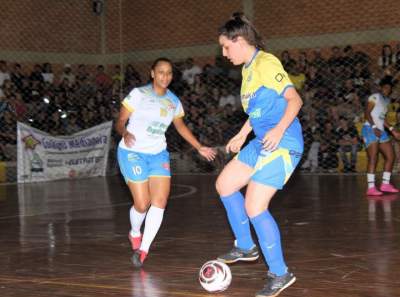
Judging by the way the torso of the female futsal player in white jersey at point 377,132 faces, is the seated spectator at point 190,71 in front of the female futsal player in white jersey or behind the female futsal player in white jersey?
behind

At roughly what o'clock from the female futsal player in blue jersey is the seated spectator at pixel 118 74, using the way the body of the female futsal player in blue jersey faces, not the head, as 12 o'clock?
The seated spectator is roughly at 4 o'clock from the female futsal player in blue jersey.

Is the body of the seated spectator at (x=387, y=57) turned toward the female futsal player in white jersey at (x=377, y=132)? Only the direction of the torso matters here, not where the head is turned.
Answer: yes

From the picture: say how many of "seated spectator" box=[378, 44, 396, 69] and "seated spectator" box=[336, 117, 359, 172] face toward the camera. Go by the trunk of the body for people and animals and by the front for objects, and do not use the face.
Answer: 2

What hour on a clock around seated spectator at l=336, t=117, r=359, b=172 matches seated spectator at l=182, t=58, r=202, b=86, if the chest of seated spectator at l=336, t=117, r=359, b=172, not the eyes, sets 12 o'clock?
seated spectator at l=182, t=58, r=202, b=86 is roughly at 4 o'clock from seated spectator at l=336, t=117, r=359, b=172.

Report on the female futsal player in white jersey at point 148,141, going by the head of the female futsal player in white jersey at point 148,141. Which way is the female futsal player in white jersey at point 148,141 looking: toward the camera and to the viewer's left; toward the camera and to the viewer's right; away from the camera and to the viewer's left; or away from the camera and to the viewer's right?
toward the camera and to the viewer's right

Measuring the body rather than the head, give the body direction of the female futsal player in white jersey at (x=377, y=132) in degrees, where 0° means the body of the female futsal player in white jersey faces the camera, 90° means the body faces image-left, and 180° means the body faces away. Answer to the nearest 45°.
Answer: approximately 315°

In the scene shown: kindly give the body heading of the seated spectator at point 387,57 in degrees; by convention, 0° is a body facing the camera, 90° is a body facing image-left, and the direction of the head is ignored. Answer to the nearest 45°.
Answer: approximately 0°

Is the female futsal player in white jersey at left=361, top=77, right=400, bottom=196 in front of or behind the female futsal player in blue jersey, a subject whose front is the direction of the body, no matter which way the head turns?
behind

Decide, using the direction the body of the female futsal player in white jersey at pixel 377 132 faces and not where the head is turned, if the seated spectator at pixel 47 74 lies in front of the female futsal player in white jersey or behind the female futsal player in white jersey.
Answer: behind
